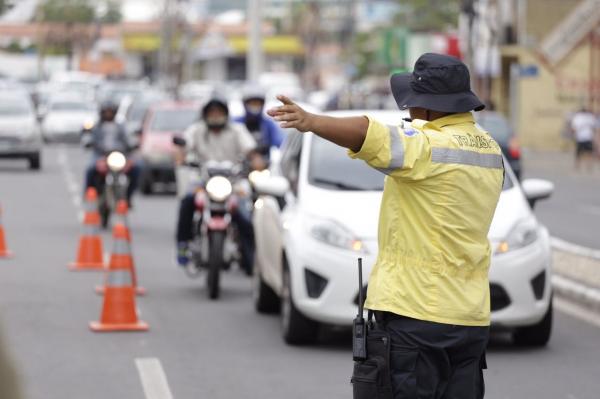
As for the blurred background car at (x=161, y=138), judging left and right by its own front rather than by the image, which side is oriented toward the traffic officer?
front

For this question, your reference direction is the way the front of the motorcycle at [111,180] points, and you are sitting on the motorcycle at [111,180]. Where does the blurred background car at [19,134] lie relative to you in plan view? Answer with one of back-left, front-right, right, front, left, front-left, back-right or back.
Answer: back

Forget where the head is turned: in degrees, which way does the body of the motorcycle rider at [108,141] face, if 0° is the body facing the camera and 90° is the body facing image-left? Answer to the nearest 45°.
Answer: approximately 0°

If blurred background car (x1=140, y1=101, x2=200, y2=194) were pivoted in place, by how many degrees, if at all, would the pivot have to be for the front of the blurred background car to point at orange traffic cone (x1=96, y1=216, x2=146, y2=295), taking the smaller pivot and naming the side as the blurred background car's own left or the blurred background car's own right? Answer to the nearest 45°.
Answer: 0° — it already faces it

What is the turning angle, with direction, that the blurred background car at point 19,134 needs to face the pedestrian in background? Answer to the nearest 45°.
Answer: approximately 90° to its left

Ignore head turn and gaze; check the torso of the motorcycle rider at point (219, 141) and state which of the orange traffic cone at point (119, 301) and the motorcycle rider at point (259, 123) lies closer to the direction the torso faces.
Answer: the orange traffic cone

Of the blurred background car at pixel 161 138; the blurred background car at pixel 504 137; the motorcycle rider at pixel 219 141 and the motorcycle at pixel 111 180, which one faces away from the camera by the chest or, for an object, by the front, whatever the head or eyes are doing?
the blurred background car at pixel 504 137

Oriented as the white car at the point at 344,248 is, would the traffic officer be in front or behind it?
in front

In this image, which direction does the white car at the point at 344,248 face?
toward the camera

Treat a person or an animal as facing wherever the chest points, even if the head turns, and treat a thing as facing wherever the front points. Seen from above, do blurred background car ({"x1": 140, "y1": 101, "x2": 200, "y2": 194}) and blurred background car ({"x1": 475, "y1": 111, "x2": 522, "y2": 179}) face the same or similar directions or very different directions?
very different directions

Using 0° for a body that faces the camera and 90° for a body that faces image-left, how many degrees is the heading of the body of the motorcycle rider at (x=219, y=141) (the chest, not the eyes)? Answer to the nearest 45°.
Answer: approximately 0°

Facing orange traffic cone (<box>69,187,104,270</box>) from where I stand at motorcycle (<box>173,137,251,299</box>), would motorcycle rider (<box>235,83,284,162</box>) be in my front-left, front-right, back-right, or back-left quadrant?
front-right

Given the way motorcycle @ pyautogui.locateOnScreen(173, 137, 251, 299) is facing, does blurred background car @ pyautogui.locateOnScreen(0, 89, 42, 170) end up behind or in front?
behind
